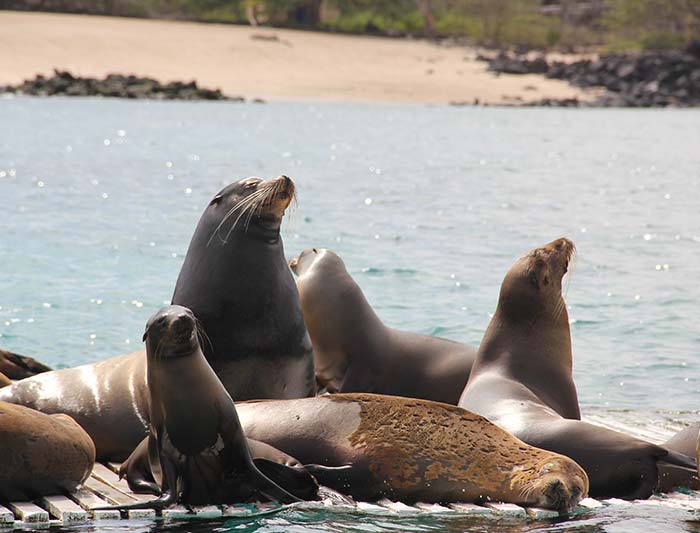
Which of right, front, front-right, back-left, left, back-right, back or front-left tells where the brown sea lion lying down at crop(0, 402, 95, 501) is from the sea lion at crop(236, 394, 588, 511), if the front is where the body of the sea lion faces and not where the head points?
back-right

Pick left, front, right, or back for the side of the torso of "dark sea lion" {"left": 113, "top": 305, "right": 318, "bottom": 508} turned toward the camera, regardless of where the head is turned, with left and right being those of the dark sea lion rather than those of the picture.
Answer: front

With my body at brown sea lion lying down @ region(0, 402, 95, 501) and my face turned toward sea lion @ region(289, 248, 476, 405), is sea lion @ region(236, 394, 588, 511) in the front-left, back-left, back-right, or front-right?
front-right

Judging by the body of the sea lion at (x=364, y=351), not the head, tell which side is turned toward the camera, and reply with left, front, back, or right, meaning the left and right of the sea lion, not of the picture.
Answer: left

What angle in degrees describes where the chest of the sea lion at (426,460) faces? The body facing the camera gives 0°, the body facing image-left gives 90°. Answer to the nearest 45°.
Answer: approximately 315°

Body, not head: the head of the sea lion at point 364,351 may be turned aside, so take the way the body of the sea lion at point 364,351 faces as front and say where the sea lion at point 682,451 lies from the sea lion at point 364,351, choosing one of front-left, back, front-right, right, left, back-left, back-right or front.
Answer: back-left

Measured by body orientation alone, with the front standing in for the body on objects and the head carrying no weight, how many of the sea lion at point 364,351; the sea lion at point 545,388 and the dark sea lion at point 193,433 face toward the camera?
1

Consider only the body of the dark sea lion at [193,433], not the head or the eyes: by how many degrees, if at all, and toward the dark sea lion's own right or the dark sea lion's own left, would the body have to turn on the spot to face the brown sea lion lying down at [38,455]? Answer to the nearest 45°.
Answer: approximately 90° to the dark sea lion's own right

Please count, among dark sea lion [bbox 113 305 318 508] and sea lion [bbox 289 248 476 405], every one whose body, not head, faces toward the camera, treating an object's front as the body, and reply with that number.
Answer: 1
